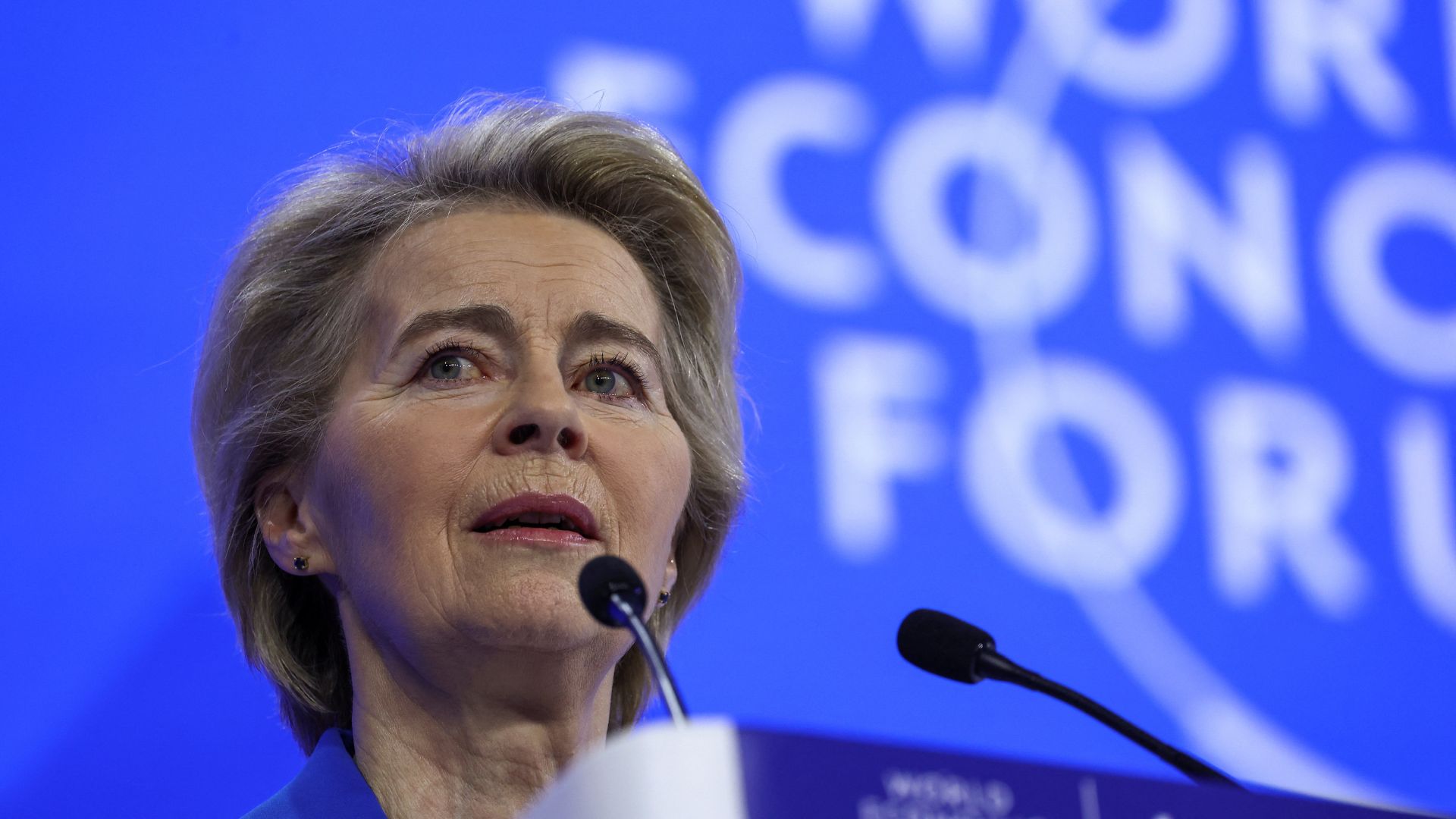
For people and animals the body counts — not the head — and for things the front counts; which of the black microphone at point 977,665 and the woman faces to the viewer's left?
the black microphone

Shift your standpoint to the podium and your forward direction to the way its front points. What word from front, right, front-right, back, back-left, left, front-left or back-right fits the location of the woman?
back

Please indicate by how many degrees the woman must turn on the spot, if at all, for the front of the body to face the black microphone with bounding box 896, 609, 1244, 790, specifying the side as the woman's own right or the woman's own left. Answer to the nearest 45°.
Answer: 0° — they already face it

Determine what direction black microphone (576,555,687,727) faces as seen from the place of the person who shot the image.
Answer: facing away from the viewer and to the left of the viewer

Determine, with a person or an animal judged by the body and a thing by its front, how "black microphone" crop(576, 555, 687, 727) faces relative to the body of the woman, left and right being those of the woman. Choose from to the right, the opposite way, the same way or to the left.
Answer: the opposite way

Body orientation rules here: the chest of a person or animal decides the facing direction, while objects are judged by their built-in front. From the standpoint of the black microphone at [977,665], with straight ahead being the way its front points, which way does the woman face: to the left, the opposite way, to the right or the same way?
the opposite way

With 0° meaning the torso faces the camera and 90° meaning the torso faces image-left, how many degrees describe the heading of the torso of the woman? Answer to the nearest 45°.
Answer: approximately 315°

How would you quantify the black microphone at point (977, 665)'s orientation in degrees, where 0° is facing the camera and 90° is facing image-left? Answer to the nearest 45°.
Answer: approximately 90°
